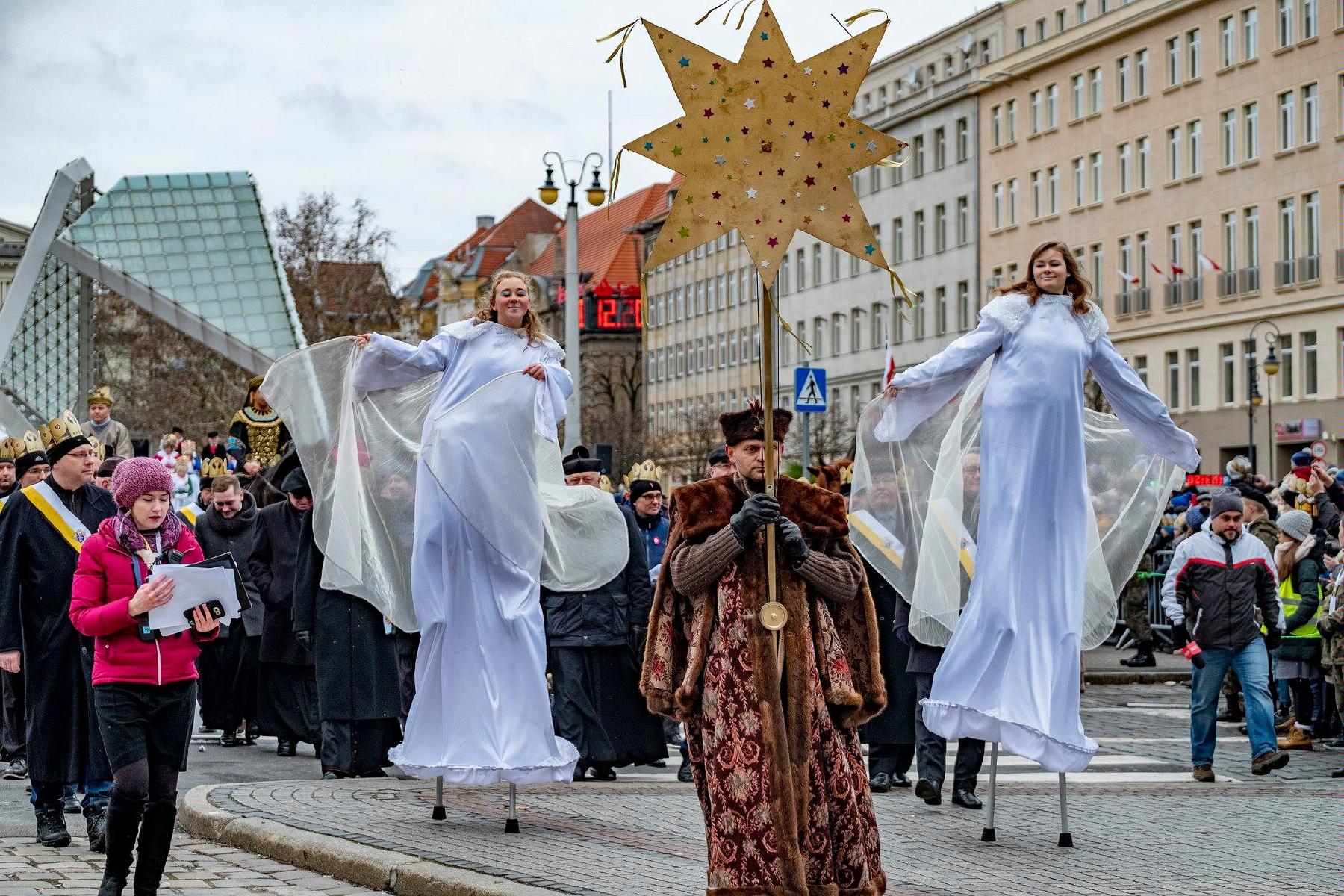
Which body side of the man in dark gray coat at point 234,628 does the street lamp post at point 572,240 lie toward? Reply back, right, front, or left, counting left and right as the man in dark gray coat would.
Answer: back

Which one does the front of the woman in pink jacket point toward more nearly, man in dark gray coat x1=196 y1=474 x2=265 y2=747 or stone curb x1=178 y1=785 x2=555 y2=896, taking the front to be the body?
the stone curb

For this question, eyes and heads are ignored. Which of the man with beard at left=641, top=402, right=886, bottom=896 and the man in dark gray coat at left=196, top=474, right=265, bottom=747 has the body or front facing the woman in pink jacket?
the man in dark gray coat at left=196, top=474, right=265, bottom=747

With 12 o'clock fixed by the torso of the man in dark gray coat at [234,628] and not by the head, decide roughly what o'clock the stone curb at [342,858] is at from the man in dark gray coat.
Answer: The stone curb is roughly at 12 o'clock from the man in dark gray coat.

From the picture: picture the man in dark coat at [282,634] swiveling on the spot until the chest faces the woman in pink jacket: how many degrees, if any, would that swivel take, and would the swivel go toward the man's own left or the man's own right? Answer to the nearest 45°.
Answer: approximately 45° to the man's own right

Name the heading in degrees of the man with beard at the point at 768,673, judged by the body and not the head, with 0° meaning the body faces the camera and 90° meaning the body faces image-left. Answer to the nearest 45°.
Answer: approximately 0°

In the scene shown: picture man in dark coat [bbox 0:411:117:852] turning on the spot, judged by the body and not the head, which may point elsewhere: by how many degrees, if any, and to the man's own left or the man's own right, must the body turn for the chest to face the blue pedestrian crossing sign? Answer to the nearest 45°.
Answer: approximately 90° to the man's own left

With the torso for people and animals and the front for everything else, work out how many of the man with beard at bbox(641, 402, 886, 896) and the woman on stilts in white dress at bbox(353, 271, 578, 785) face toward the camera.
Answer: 2
